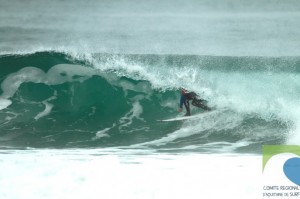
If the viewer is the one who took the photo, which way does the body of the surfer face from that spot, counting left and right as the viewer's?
facing to the left of the viewer
